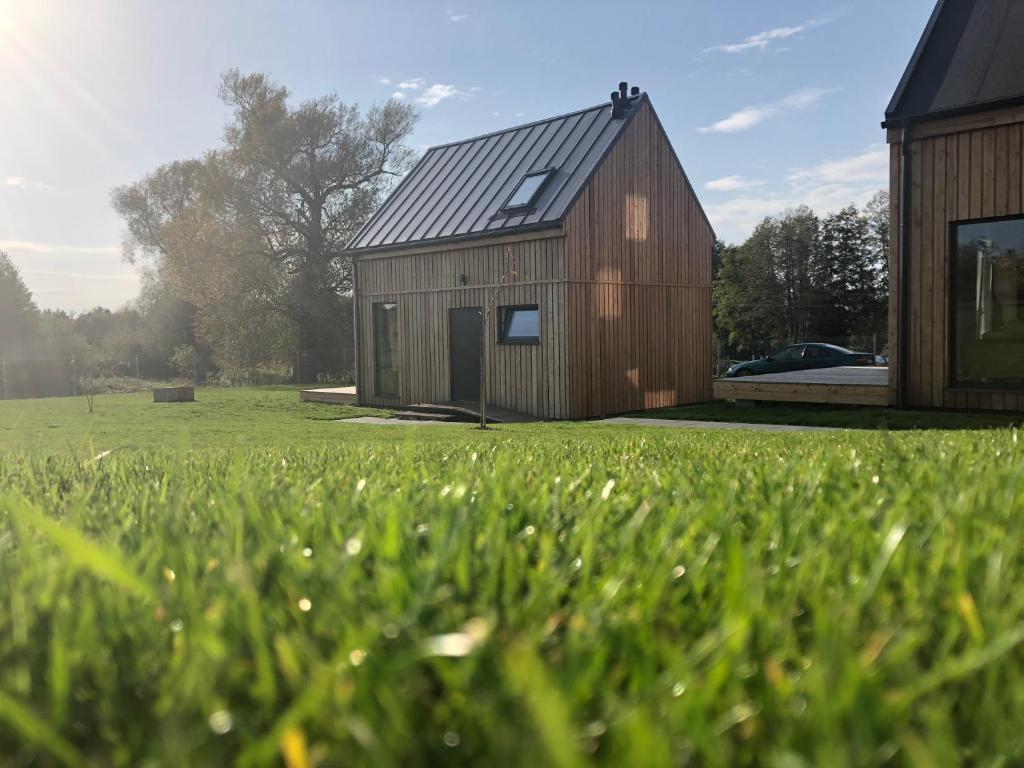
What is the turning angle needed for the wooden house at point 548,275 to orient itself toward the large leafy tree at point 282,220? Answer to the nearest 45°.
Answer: approximately 90° to its right

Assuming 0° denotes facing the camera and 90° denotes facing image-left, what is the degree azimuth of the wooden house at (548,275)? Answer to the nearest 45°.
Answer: approximately 45°

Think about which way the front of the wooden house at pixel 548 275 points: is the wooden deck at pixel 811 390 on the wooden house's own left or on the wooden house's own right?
on the wooden house's own left

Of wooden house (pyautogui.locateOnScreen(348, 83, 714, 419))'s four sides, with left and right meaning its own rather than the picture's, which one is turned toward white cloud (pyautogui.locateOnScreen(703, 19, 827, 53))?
back

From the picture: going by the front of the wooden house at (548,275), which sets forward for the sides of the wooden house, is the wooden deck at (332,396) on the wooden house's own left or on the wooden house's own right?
on the wooden house's own right

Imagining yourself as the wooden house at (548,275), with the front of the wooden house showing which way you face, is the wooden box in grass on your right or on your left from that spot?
on your right

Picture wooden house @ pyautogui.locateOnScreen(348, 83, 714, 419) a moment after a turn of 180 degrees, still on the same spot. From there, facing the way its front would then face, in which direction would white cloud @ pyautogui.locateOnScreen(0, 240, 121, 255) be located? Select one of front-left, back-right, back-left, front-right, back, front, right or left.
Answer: left

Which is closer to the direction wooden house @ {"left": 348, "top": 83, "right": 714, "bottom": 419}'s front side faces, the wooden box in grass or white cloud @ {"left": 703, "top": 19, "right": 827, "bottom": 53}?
the wooden box in grass

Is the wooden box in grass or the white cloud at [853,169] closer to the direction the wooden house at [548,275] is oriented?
the wooden box in grass

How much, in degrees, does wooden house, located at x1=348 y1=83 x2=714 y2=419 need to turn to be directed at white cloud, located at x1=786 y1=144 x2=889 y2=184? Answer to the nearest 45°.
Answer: approximately 180°

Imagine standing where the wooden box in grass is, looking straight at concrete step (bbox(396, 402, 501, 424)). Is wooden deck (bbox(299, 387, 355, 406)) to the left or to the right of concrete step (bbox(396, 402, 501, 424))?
left

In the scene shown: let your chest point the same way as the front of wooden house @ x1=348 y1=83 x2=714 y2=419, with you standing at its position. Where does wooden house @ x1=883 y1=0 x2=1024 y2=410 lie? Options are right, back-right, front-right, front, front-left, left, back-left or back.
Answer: left
